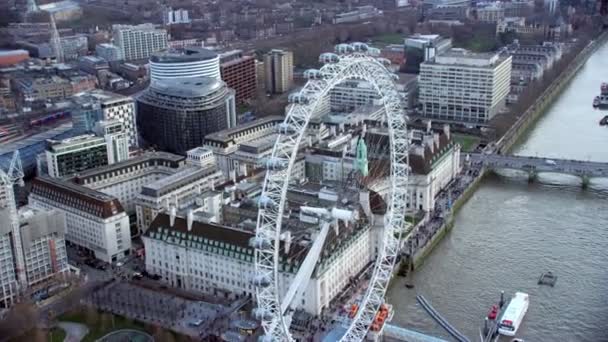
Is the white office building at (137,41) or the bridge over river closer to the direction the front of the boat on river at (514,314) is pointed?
the bridge over river

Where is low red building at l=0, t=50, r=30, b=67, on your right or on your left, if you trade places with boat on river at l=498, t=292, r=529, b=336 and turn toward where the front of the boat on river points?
on your left

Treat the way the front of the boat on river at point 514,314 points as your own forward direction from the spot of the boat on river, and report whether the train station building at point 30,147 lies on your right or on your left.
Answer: on your left

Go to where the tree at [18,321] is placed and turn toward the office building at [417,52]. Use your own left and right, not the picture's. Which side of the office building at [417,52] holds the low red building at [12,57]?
left

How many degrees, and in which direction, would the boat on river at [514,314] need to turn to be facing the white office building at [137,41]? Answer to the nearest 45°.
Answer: approximately 90° to its left

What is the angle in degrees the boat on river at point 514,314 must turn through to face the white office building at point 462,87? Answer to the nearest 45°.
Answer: approximately 45° to its left

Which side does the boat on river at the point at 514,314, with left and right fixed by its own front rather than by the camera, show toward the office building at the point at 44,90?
left

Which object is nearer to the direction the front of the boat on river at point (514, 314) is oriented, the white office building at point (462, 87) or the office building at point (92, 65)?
the white office building

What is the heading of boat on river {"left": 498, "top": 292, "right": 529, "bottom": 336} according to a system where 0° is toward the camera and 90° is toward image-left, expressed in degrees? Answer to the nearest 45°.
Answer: approximately 225°

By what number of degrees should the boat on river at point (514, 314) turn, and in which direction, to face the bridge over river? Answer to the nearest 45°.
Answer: approximately 45° to its left

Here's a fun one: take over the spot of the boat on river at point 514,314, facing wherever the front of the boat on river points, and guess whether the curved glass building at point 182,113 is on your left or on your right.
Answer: on your left
